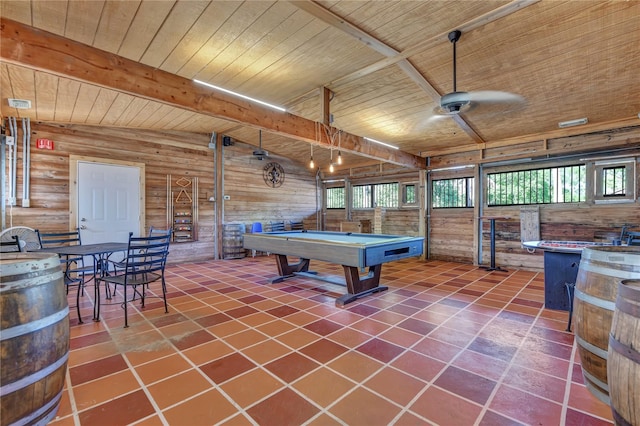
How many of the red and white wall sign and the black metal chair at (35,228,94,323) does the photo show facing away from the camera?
0

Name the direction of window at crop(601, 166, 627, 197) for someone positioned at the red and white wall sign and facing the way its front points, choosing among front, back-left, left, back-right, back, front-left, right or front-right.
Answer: front-left

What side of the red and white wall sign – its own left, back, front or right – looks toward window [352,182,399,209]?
left

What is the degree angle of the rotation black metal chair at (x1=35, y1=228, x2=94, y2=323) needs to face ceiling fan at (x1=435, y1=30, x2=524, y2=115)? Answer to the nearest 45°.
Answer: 0° — it already faces it

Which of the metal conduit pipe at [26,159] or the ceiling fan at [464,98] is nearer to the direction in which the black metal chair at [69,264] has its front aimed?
the ceiling fan

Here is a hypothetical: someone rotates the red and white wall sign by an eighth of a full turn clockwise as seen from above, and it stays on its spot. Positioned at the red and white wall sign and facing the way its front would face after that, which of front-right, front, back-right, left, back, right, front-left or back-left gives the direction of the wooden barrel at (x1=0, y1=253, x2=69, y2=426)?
front-left

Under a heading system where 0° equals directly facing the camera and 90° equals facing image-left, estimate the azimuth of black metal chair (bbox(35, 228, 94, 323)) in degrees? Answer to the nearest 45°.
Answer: approximately 315°

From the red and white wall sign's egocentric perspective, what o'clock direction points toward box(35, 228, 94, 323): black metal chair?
The black metal chair is roughly at 12 o'clock from the red and white wall sign.

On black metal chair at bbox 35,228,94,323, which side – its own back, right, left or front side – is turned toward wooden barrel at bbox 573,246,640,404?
front

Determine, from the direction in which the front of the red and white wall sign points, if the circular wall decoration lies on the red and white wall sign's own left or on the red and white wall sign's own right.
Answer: on the red and white wall sign's own left

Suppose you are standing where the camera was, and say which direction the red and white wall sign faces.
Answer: facing the viewer

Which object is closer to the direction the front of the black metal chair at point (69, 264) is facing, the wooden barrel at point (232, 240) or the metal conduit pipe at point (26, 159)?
the wooden barrel

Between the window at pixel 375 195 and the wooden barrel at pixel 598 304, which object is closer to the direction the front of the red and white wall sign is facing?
the wooden barrel
